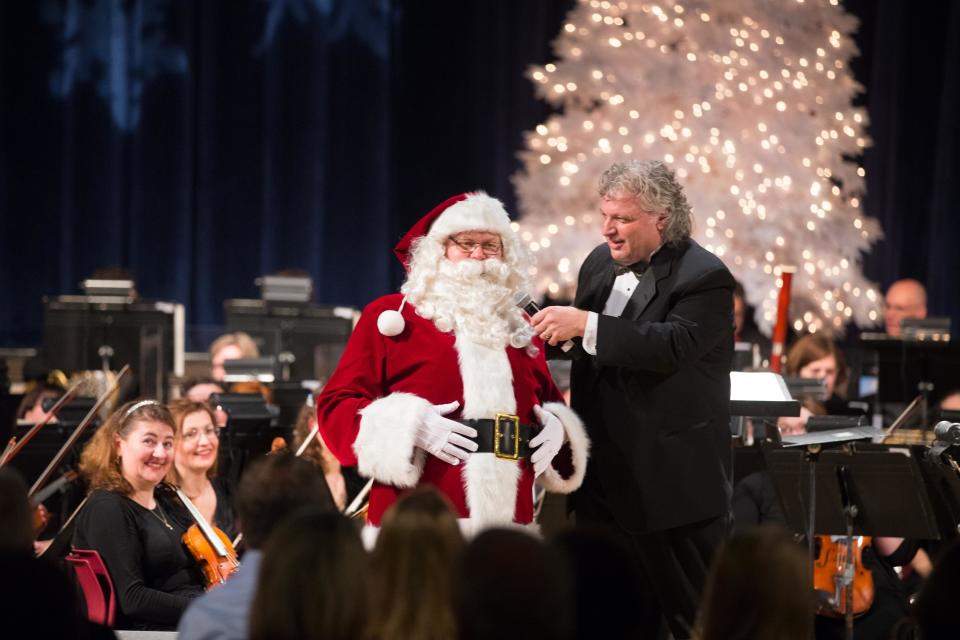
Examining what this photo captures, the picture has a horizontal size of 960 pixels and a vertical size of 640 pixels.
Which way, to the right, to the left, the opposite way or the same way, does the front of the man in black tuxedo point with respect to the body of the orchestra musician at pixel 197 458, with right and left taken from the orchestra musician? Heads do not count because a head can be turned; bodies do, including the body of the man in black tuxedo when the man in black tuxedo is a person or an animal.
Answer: to the right

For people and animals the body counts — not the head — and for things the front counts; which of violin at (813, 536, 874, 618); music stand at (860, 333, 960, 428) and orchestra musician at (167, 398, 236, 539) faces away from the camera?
the music stand

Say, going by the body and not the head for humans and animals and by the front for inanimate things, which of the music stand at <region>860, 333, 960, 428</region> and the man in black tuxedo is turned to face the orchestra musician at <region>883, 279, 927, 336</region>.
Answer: the music stand

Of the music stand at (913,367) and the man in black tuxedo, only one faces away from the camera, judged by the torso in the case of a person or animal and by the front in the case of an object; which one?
the music stand

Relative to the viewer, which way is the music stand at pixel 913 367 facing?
away from the camera

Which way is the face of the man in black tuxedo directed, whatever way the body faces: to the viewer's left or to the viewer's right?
to the viewer's left

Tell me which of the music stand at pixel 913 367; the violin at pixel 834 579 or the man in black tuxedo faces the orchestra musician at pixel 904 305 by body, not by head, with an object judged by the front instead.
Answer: the music stand

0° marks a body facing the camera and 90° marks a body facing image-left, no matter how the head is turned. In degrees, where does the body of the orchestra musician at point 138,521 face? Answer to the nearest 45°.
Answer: approximately 315°
